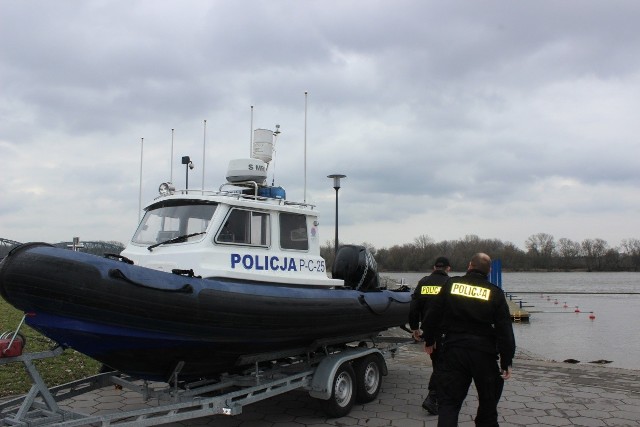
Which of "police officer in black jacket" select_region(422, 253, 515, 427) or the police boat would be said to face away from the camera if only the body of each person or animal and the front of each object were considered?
the police officer in black jacket

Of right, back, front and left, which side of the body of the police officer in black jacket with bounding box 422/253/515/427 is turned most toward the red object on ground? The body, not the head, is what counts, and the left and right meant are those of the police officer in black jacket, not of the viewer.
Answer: left

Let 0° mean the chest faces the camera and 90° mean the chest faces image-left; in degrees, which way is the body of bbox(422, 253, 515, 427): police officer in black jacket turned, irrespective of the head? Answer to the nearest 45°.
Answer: approximately 180°

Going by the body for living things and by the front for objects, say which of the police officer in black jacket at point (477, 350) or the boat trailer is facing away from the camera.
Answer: the police officer in black jacket

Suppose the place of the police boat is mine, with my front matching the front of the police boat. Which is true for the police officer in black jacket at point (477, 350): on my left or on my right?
on my left

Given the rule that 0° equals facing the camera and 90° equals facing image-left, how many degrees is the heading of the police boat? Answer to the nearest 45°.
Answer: approximately 45°

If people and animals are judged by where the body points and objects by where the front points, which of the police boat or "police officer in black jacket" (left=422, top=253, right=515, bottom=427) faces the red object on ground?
the police boat

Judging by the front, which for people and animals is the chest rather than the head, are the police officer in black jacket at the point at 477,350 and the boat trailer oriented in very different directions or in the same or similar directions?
very different directions

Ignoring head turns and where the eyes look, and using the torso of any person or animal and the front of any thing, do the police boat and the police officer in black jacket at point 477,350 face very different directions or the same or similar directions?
very different directions

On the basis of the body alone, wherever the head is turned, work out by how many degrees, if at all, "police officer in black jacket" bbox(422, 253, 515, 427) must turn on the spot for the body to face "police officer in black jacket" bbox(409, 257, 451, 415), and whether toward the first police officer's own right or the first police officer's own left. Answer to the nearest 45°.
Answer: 0° — they already face them

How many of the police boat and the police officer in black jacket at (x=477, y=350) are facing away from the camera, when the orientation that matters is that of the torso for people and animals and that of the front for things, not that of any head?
1

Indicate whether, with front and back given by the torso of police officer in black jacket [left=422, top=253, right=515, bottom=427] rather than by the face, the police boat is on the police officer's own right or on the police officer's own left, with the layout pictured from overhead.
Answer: on the police officer's own left
